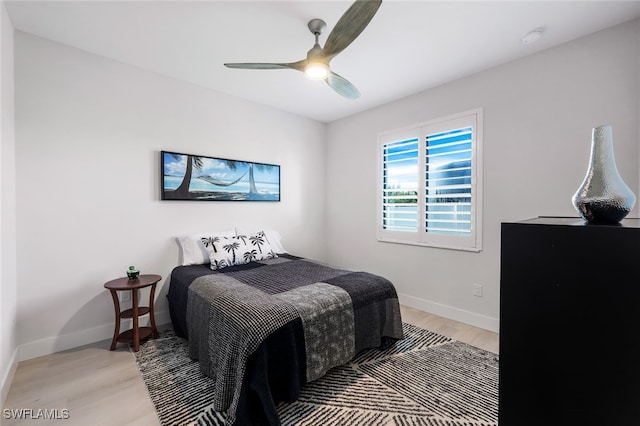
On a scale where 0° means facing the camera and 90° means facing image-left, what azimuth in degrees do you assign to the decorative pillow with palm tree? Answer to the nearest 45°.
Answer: approximately 315°

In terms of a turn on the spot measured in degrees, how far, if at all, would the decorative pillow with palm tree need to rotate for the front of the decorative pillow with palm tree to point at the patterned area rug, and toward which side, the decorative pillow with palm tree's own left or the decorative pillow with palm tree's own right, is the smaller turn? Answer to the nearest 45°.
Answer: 0° — it already faces it

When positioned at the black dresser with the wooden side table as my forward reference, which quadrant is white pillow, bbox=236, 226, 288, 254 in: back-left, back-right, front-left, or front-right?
front-right

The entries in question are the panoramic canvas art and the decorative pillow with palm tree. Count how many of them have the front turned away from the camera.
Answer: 0

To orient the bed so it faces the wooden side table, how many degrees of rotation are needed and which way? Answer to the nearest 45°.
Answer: approximately 180°

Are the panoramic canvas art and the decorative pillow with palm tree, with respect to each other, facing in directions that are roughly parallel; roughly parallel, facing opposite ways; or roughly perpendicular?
roughly parallel

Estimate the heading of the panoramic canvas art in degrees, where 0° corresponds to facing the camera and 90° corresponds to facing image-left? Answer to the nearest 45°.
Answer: approximately 315°

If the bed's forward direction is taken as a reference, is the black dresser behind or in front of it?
in front

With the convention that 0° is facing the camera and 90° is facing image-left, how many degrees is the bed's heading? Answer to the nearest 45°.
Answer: approximately 315°

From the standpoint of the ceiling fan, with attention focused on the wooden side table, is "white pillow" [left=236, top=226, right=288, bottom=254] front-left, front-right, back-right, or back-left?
front-right
